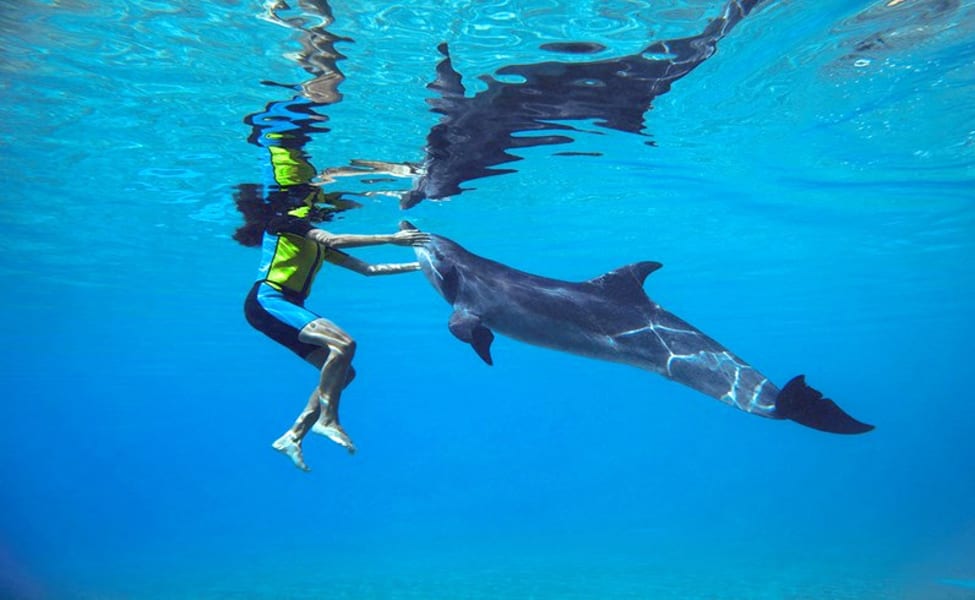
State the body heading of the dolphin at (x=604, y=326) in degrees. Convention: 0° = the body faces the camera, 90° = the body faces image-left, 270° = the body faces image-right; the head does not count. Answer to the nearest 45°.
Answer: approximately 90°
